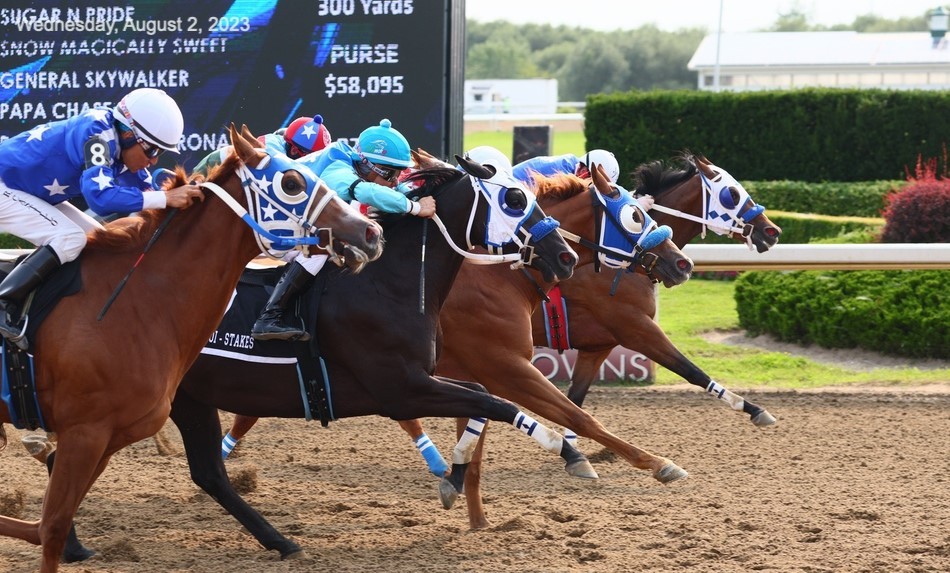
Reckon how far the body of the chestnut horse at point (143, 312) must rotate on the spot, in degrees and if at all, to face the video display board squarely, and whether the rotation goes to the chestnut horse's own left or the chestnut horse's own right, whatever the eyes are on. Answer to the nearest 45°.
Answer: approximately 90° to the chestnut horse's own left

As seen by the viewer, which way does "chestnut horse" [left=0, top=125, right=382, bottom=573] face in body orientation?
to the viewer's right

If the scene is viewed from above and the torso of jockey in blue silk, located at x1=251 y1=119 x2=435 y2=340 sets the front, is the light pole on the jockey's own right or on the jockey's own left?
on the jockey's own left

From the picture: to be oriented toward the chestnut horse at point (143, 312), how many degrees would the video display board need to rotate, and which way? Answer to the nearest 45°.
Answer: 0° — it already faces it

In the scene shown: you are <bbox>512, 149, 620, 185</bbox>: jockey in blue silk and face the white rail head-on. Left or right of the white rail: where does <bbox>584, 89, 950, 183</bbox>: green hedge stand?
left

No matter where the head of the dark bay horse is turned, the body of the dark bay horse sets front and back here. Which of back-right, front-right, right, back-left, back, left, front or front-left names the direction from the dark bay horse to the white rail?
front-left

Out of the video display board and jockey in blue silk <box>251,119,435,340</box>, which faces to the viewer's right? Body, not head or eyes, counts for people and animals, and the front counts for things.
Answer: the jockey in blue silk

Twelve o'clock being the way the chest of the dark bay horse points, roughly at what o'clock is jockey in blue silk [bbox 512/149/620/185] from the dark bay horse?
The jockey in blue silk is roughly at 10 o'clock from the dark bay horse.

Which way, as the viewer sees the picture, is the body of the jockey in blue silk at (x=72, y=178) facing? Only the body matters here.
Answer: to the viewer's right

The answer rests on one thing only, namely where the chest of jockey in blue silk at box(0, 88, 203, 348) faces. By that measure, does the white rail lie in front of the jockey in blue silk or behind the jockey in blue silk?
in front

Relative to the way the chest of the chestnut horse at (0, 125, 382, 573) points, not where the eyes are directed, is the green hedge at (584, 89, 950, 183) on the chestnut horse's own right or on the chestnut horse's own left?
on the chestnut horse's own left

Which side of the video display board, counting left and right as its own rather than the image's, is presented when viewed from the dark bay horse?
front

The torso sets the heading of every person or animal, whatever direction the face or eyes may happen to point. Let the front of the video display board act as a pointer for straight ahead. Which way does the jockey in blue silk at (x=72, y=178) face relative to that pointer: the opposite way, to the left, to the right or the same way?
to the left

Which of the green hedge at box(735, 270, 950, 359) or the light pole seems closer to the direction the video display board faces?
the green hedge

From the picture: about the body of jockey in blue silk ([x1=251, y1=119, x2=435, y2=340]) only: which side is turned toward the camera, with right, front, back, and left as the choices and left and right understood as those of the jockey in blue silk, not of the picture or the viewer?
right

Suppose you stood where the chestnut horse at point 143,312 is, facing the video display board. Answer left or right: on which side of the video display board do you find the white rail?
right

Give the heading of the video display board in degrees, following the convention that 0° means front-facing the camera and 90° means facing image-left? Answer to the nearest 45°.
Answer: approximately 0°

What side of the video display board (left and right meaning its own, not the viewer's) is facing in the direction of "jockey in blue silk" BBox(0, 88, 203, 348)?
front

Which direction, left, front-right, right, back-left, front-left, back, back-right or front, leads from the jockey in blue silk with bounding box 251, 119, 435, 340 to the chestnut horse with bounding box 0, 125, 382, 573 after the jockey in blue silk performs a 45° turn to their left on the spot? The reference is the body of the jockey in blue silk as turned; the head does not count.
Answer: back
